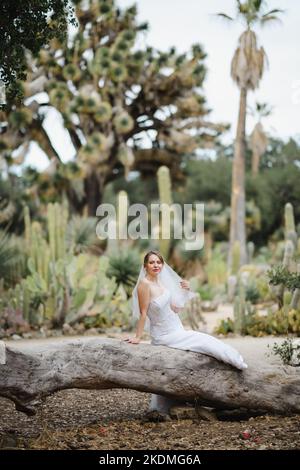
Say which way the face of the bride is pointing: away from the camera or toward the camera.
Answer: toward the camera

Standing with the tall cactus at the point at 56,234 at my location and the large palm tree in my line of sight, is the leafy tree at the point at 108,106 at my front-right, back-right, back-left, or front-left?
front-left

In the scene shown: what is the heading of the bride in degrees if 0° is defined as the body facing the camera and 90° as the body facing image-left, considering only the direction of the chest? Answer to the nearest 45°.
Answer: approximately 315°

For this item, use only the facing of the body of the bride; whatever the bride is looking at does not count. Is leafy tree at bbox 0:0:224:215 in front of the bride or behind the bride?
behind

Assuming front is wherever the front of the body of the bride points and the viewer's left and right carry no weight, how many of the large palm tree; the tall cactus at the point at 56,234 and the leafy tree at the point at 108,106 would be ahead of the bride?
0

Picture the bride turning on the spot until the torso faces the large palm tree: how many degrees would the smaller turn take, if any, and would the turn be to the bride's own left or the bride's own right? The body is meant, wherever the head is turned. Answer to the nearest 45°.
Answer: approximately 135° to the bride's own left

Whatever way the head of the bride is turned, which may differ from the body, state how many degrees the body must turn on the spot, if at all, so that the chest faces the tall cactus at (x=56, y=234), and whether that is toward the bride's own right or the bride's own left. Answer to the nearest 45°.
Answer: approximately 135° to the bride's own left
